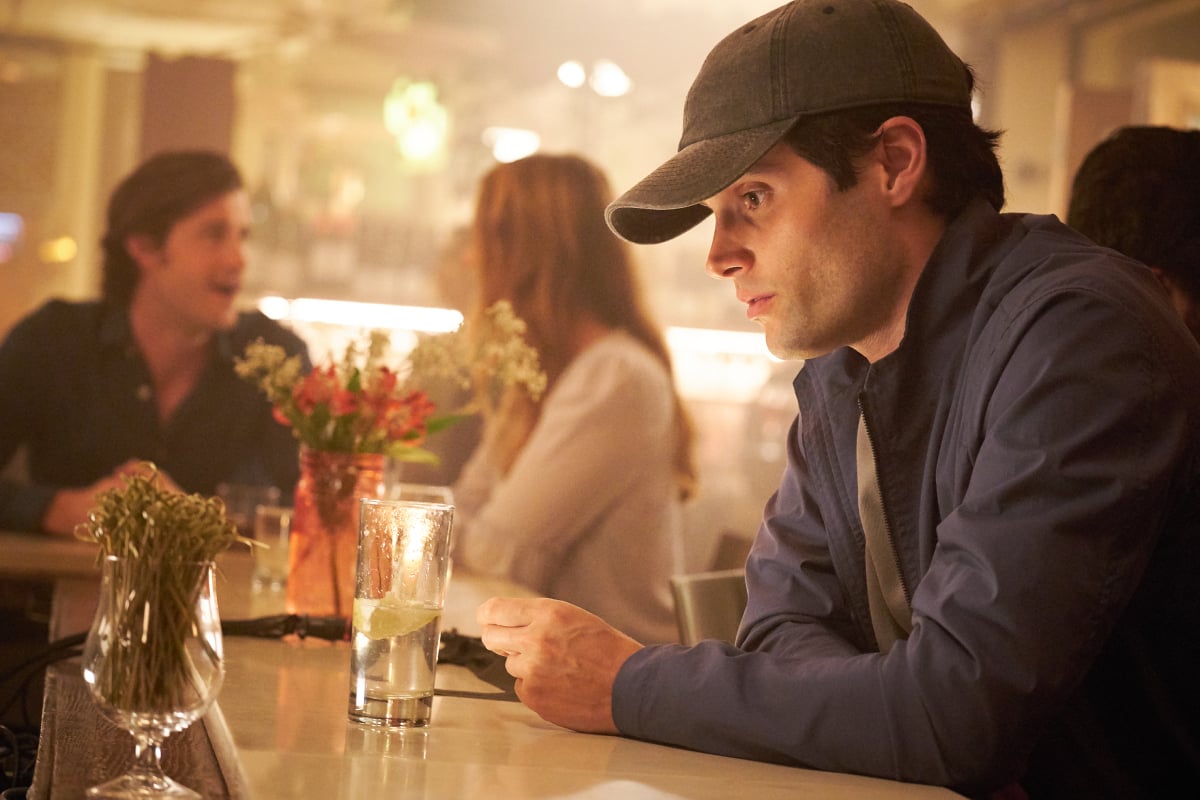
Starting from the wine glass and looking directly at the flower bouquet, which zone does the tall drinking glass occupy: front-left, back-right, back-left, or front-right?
front-right

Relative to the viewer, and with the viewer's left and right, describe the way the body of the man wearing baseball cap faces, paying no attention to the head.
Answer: facing the viewer and to the left of the viewer

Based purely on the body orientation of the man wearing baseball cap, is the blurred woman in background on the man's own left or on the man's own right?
on the man's own right

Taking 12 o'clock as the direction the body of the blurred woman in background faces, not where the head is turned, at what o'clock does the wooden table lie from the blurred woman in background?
The wooden table is roughly at 9 o'clock from the blurred woman in background.

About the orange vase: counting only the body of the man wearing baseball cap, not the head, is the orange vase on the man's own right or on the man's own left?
on the man's own right

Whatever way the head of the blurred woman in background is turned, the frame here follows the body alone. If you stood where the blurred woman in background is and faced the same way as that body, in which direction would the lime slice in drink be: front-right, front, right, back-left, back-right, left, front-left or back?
left

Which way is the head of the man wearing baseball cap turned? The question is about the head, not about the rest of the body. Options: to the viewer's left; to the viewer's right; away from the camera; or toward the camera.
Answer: to the viewer's left

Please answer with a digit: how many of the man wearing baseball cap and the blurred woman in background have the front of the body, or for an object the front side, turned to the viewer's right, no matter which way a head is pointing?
0

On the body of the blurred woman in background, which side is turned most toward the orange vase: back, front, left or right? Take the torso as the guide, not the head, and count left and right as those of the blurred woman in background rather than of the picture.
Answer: left

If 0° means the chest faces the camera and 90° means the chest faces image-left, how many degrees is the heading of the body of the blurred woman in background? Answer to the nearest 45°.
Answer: approximately 90°
